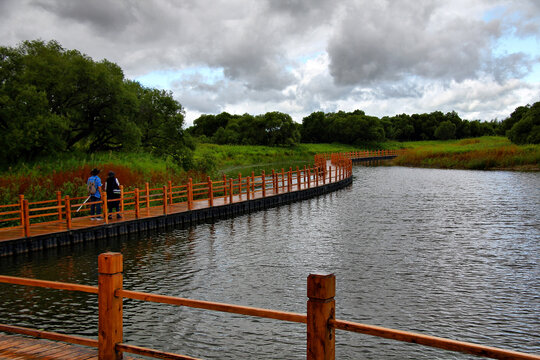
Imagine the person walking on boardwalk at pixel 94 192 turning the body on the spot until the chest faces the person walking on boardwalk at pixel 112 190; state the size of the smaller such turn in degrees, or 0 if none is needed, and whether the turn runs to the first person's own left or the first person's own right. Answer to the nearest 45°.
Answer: approximately 45° to the first person's own right

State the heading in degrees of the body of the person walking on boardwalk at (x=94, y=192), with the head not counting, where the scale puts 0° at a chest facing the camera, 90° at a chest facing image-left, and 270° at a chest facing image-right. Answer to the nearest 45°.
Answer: approximately 225°
